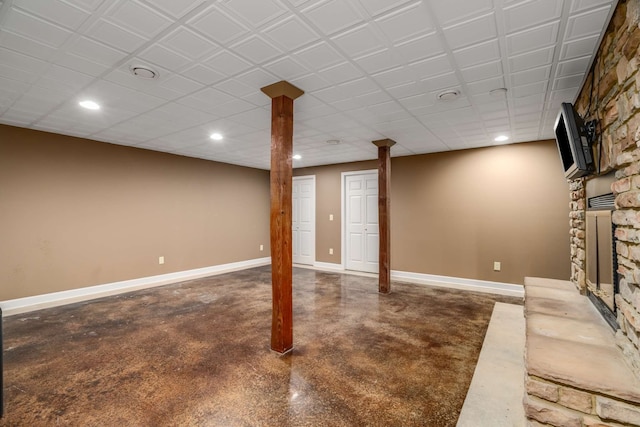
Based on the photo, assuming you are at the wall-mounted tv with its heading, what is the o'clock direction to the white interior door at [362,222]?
The white interior door is roughly at 1 o'clock from the wall-mounted tv.

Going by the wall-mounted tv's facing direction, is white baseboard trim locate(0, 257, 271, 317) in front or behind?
in front

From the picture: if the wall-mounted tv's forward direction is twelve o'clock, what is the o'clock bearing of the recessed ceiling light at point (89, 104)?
The recessed ceiling light is roughly at 11 o'clock from the wall-mounted tv.

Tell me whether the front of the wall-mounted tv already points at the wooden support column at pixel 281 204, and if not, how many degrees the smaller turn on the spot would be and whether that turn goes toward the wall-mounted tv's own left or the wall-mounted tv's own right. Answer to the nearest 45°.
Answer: approximately 45° to the wall-mounted tv's own left

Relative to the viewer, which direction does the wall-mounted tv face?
to the viewer's left

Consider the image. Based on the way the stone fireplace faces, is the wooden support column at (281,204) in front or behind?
in front

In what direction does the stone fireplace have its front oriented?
to the viewer's left

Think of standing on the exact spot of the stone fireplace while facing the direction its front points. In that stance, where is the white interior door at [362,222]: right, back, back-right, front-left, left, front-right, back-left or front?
front-right

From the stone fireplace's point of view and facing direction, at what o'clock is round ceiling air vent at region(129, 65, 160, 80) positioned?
The round ceiling air vent is roughly at 11 o'clock from the stone fireplace.
